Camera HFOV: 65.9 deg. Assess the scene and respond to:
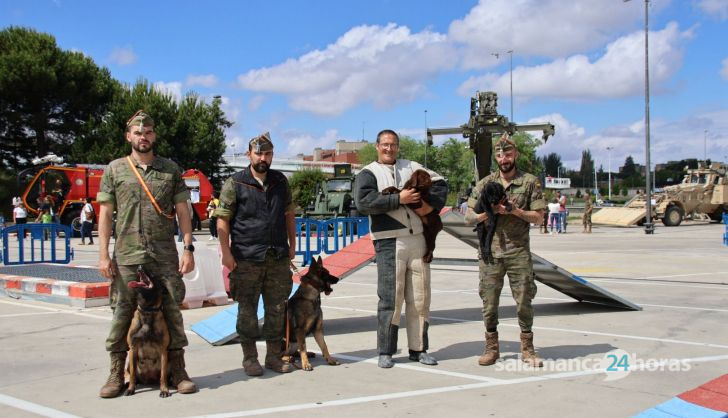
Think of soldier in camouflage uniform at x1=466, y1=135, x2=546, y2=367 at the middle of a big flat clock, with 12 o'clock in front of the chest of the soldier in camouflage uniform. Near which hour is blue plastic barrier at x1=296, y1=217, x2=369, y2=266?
The blue plastic barrier is roughly at 5 o'clock from the soldier in camouflage uniform.

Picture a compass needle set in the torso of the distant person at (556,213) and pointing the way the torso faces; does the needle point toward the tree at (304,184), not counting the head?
no

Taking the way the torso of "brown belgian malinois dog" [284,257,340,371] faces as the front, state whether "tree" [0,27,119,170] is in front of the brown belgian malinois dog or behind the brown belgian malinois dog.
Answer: behind

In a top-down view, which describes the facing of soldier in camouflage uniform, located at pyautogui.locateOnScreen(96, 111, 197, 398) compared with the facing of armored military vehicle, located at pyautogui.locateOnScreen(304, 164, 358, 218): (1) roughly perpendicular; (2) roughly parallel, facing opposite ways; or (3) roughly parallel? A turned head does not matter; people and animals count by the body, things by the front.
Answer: roughly parallel

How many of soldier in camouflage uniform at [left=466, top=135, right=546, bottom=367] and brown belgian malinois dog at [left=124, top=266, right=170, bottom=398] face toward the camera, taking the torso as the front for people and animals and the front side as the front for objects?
2

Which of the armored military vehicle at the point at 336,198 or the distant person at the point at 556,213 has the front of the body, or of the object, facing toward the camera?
the armored military vehicle

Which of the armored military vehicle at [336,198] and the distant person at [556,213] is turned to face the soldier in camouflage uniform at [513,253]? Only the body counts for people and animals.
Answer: the armored military vehicle

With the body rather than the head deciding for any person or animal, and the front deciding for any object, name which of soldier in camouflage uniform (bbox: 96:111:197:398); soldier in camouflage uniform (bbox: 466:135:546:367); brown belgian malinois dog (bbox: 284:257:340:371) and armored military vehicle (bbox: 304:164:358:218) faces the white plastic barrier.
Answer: the armored military vehicle

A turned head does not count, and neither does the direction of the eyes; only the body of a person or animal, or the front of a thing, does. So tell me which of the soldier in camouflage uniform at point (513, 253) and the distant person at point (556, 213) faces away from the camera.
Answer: the distant person

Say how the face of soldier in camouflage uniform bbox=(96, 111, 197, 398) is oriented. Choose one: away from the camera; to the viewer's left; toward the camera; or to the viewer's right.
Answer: toward the camera

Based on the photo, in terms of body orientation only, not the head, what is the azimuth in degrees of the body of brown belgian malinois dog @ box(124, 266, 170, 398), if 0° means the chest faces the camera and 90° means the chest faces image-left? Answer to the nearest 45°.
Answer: approximately 0°

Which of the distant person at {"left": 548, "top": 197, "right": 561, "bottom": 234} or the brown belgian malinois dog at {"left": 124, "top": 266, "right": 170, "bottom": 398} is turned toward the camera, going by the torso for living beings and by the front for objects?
the brown belgian malinois dog

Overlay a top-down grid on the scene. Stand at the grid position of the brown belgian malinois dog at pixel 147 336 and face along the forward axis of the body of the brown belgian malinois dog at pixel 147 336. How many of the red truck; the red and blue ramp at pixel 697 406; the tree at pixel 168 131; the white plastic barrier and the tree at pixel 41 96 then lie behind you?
4

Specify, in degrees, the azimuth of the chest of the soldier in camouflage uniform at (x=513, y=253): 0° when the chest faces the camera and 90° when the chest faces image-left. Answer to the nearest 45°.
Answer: approximately 0°

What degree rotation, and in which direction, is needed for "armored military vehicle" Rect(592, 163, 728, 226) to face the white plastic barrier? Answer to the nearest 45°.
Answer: approximately 45° to its left

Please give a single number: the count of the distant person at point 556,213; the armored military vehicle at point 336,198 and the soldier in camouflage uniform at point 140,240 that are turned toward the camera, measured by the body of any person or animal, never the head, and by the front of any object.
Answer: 2

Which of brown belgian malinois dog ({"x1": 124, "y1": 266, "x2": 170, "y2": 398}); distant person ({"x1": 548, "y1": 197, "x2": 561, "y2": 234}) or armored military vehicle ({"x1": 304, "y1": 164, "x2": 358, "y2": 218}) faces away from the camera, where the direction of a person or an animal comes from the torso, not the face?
the distant person

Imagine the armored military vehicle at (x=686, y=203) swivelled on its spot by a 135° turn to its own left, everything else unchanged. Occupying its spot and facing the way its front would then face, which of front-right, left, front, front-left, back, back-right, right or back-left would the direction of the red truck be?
back-right

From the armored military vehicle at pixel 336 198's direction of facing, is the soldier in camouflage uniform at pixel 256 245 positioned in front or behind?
in front

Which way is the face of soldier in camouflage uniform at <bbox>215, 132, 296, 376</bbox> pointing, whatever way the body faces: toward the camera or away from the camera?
toward the camera

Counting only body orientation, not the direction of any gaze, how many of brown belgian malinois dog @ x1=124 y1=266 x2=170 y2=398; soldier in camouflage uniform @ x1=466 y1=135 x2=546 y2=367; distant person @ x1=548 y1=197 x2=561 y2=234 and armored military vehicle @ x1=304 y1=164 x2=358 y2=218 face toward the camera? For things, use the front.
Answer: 3
